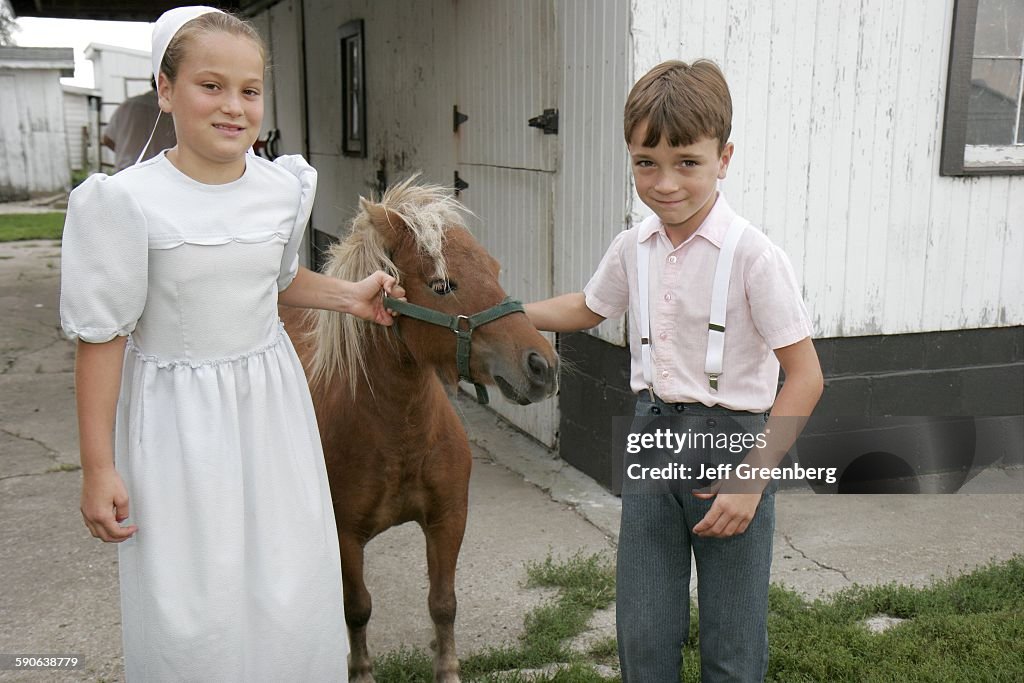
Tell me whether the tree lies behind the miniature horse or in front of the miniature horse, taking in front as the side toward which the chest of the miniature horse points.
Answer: behind

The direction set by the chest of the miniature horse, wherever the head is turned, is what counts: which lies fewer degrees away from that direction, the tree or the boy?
the boy

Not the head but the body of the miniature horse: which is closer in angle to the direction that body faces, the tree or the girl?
the girl

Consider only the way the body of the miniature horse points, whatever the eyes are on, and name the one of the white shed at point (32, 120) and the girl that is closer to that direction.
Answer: the girl

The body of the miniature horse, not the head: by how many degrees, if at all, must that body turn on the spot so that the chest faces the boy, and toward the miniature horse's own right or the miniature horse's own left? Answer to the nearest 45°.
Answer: approximately 45° to the miniature horse's own left

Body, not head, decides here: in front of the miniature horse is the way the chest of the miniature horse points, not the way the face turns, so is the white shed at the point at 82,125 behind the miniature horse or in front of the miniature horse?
behind

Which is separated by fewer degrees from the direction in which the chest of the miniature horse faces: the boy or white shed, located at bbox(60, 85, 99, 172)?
the boy

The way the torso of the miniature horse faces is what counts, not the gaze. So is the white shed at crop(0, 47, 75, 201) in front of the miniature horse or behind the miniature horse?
behind

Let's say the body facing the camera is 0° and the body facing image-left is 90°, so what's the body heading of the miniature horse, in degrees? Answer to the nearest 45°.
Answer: approximately 0°

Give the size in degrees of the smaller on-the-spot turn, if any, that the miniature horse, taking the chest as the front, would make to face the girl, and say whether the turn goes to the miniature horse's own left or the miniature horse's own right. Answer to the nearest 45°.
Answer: approximately 45° to the miniature horse's own right
